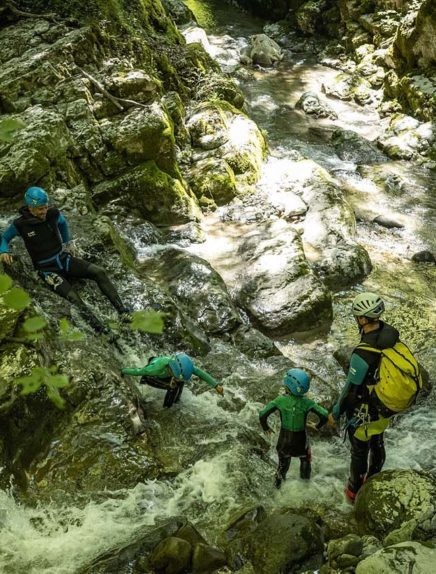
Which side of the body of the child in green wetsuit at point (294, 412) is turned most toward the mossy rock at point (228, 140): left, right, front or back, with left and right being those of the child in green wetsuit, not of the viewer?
front

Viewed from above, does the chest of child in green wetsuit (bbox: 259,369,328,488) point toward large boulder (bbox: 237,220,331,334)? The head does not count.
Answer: yes

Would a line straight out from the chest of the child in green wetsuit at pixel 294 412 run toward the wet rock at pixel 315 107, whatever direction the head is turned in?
yes

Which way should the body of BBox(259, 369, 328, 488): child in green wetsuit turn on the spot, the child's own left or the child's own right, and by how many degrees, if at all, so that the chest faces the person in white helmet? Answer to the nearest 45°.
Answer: approximately 135° to the child's own right

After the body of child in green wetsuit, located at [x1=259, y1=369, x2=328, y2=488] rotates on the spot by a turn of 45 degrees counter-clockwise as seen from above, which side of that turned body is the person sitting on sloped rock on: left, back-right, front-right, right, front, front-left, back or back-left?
front

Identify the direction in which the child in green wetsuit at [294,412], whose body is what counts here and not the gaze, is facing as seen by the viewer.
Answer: away from the camera

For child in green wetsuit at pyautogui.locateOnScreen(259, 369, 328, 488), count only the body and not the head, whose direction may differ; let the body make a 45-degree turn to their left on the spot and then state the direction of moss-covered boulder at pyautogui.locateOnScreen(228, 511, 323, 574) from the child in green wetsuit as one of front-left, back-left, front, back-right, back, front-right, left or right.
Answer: back-left

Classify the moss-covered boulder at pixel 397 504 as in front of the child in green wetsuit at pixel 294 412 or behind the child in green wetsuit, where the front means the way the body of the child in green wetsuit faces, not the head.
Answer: behind

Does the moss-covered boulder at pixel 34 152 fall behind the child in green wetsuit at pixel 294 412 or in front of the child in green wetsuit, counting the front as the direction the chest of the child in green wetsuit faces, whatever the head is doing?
in front

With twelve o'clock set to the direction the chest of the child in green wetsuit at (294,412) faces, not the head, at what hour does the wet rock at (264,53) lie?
The wet rock is roughly at 12 o'clock from the child in green wetsuit.

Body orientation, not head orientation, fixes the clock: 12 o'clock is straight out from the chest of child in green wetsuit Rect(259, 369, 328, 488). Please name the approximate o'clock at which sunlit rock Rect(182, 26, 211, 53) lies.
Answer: The sunlit rock is roughly at 12 o'clock from the child in green wetsuit.

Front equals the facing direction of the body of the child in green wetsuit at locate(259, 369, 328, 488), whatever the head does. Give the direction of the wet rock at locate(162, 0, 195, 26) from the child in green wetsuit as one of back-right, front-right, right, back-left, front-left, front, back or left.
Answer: front

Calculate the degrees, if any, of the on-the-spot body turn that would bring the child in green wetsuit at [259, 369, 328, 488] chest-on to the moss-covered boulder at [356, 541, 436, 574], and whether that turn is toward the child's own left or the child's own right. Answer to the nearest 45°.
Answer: approximately 180°

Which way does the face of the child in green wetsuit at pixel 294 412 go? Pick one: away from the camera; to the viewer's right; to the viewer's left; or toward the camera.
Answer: away from the camera

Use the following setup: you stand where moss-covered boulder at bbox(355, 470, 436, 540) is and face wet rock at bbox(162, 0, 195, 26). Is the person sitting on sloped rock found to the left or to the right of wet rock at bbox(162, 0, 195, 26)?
left
